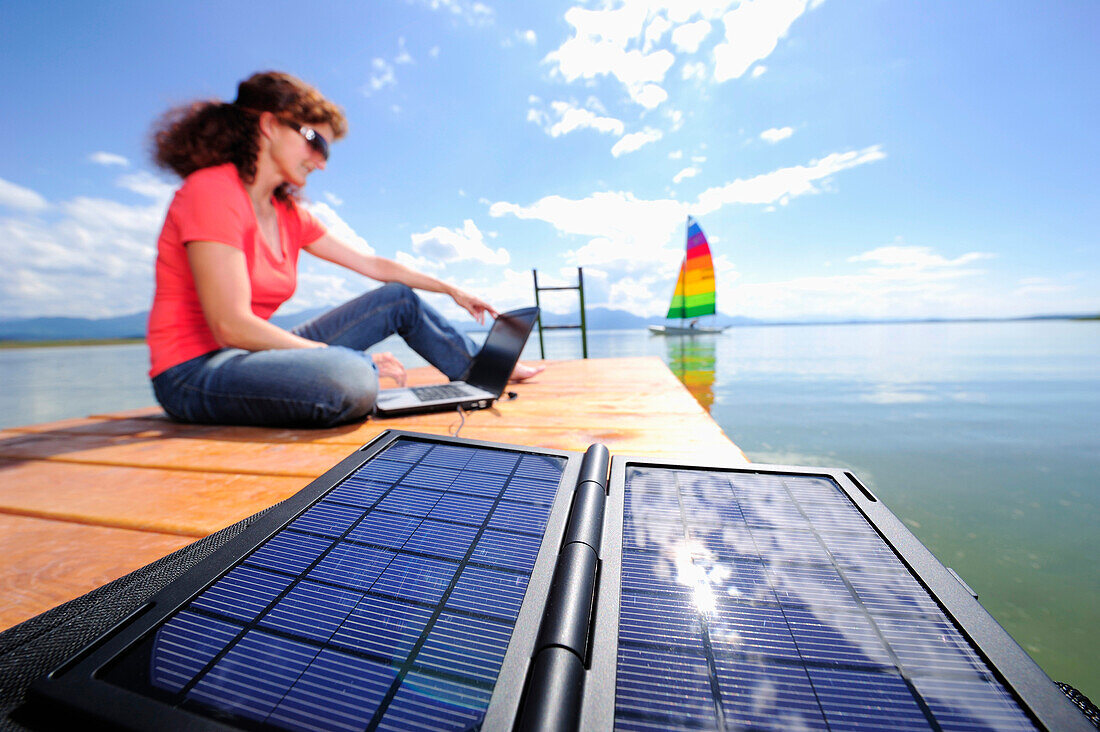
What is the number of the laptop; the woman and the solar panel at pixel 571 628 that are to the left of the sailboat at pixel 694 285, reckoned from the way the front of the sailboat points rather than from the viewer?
3

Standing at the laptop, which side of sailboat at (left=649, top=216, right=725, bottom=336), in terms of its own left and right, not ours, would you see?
left

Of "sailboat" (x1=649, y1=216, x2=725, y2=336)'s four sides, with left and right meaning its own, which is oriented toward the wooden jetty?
left

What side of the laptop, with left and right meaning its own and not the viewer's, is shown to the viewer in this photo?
left

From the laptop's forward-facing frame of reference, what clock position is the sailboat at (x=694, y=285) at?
The sailboat is roughly at 4 o'clock from the laptop.

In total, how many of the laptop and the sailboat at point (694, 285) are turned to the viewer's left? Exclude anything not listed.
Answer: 2

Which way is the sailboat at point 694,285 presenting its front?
to the viewer's left

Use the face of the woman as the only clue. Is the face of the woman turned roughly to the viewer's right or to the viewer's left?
to the viewer's right

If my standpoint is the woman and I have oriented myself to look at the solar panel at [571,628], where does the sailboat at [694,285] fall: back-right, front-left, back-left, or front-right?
back-left
